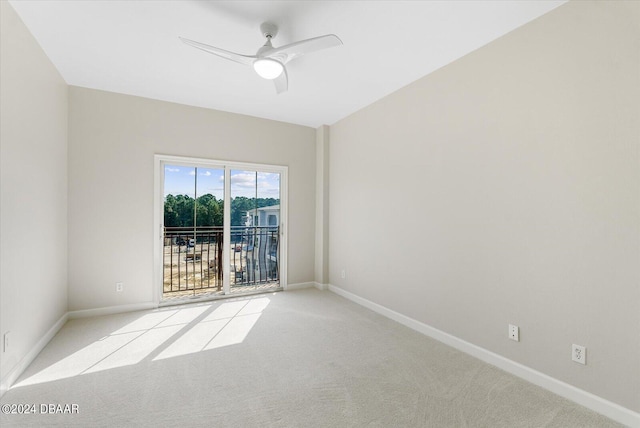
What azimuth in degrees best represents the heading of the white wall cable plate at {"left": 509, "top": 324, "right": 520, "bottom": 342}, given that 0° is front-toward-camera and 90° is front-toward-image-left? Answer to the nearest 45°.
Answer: approximately 45°

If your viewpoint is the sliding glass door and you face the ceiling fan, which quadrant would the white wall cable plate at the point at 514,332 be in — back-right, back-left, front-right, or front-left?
front-left

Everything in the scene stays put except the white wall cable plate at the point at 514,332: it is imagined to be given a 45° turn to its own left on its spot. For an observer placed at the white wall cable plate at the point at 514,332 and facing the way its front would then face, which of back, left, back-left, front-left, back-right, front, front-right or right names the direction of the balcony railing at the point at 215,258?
right

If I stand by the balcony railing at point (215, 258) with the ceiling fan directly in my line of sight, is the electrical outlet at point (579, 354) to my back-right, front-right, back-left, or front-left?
front-left

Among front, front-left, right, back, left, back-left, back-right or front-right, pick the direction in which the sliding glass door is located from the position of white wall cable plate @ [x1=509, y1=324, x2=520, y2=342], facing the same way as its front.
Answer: front-right

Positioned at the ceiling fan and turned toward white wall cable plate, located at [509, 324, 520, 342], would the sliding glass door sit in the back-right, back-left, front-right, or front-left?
back-left
